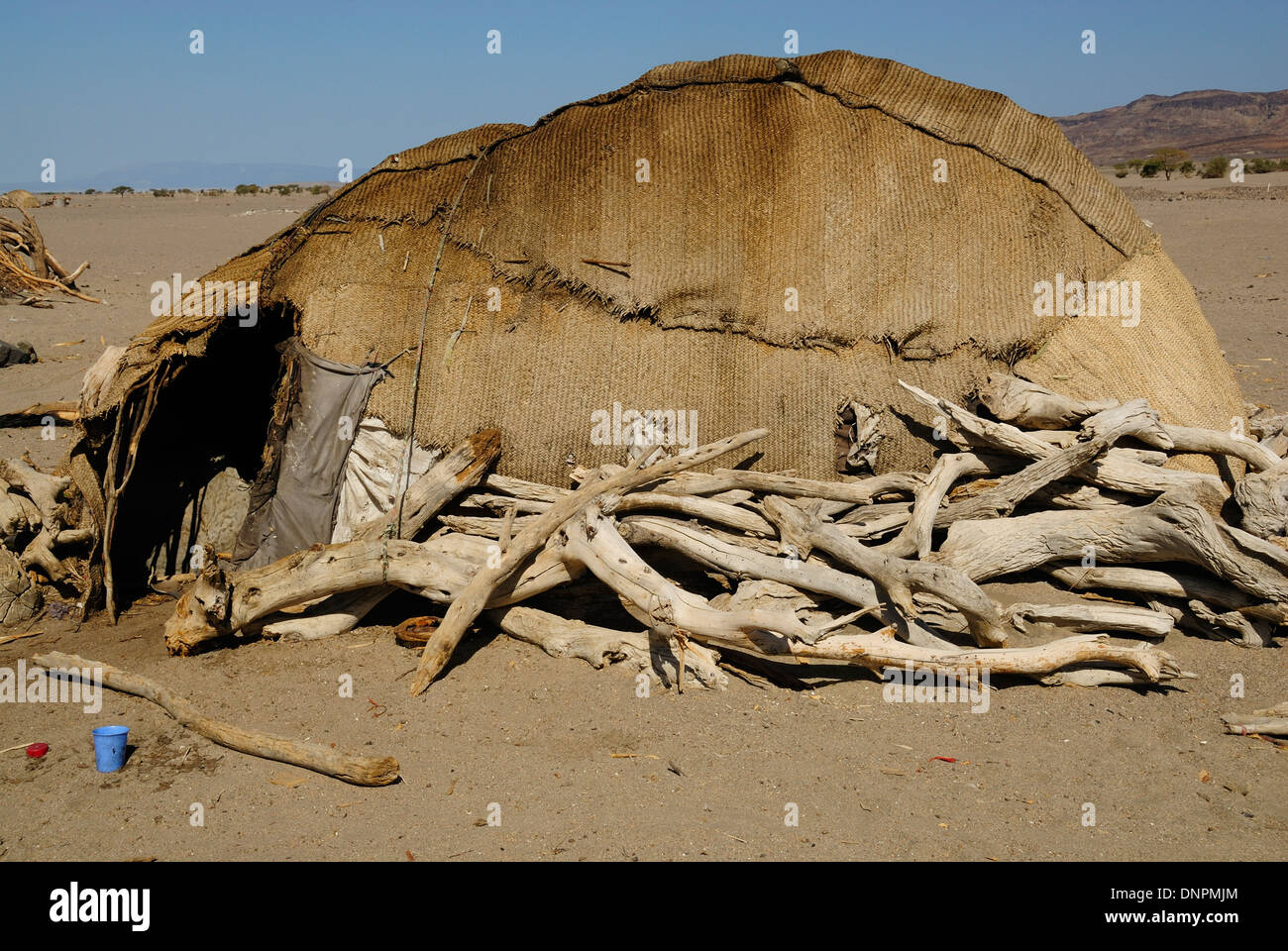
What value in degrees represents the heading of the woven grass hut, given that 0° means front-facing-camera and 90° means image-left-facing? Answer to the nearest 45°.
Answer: approximately 45°

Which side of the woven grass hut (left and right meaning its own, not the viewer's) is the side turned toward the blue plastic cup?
front

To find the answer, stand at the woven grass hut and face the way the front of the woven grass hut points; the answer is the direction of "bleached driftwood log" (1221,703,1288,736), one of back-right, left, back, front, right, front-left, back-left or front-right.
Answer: left

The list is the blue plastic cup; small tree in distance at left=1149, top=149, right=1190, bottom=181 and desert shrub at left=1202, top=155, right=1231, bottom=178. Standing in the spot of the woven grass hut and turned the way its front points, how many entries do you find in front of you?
1
